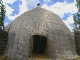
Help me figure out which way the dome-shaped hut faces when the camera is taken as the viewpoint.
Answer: facing the viewer
